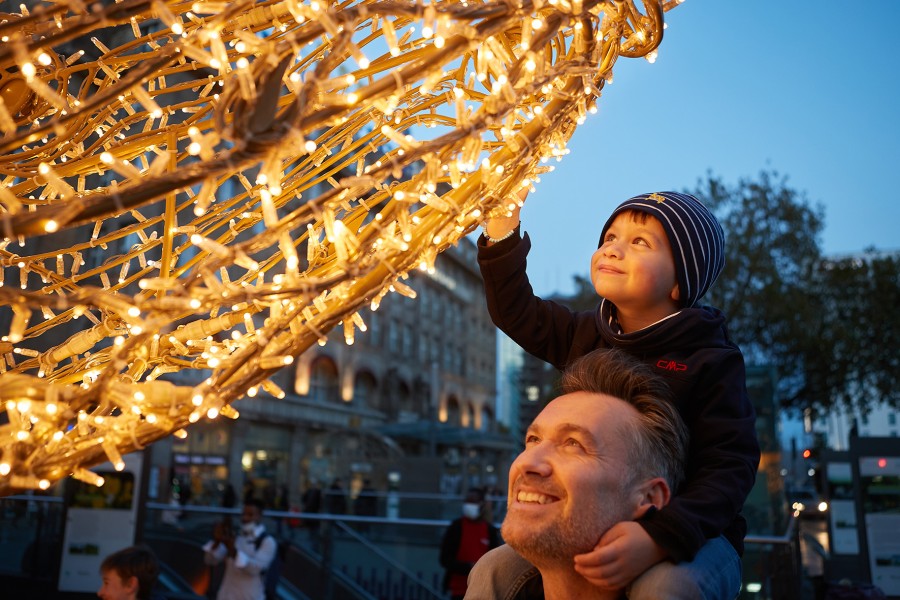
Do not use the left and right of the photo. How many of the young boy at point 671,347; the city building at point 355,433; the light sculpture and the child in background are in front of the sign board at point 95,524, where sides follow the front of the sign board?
3

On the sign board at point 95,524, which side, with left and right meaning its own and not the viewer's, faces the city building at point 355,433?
back

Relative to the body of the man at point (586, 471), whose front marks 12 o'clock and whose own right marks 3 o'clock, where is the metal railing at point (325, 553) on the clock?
The metal railing is roughly at 4 o'clock from the man.

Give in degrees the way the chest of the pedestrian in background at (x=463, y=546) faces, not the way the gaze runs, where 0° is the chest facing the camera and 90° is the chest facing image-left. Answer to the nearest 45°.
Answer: approximately 0°

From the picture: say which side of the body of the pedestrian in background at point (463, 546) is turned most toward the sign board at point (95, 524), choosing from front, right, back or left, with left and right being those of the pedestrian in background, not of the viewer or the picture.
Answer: right

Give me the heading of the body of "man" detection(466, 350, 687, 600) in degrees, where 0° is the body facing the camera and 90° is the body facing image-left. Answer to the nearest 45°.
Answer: approximately 45°

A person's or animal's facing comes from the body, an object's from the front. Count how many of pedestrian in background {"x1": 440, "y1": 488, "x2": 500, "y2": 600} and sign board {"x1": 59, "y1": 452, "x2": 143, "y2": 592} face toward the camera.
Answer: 2

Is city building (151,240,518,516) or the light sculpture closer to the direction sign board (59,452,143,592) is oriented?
the light sculpture
